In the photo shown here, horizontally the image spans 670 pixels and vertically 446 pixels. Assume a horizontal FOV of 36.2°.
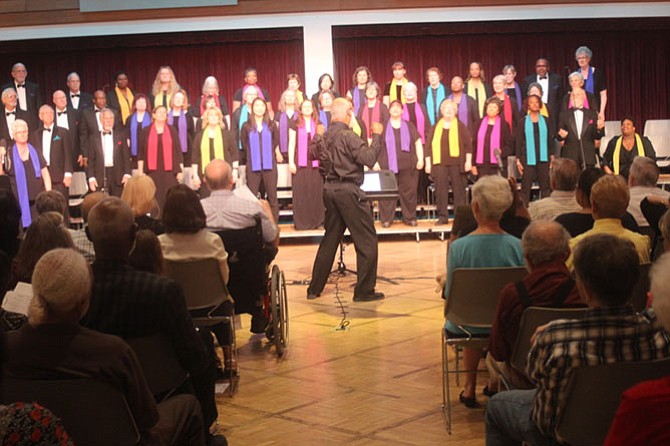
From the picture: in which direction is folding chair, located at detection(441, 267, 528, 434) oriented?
away from the camera

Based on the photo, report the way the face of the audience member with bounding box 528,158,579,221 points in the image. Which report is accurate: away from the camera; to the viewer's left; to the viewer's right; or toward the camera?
away from the camera

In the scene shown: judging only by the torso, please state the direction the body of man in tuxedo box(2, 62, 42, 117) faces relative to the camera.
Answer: toward the camera

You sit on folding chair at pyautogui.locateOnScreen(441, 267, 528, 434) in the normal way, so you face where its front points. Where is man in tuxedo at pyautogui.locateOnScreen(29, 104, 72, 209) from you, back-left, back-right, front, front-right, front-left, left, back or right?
front-left

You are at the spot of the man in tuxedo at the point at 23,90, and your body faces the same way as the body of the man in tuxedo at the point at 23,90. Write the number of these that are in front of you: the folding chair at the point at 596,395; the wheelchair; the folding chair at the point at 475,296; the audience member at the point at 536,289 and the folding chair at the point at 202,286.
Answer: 5

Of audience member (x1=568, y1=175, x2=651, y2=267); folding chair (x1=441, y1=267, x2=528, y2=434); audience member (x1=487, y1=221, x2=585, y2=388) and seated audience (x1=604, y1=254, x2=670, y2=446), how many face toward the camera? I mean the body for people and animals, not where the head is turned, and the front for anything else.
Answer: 0

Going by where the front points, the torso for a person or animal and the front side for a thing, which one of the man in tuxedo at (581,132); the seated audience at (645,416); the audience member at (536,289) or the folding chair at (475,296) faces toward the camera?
the man in tuxedo

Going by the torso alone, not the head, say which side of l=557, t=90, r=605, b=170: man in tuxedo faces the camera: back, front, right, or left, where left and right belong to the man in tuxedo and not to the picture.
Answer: front

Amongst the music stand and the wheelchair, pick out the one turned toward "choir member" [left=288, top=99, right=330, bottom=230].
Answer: the wheelchair

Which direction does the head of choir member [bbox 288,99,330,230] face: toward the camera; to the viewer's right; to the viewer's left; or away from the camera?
toward the camera

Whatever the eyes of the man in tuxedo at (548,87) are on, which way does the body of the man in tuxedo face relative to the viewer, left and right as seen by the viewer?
facing the viewer

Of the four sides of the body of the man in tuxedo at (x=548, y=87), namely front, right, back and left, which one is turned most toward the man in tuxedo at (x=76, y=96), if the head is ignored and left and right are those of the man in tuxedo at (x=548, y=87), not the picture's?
right

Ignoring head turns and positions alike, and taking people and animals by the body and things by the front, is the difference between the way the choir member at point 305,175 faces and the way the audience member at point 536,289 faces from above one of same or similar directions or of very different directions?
very different directions

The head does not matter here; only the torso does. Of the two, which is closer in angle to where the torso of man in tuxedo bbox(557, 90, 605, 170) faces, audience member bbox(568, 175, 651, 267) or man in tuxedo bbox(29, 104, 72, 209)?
the audience member

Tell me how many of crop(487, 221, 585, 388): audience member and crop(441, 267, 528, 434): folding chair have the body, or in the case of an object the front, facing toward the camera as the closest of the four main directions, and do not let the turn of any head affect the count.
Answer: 0

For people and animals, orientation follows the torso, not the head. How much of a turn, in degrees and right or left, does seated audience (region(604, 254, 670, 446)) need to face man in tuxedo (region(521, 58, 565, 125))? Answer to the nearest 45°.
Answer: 0° — they already face them

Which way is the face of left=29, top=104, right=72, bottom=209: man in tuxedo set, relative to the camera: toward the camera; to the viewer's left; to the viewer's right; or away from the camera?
toward the camera

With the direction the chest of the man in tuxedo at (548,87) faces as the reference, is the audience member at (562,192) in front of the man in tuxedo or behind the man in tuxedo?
in front

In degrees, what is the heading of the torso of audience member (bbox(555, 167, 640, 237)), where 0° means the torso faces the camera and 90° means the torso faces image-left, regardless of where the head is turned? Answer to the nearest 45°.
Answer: approximately 180°
